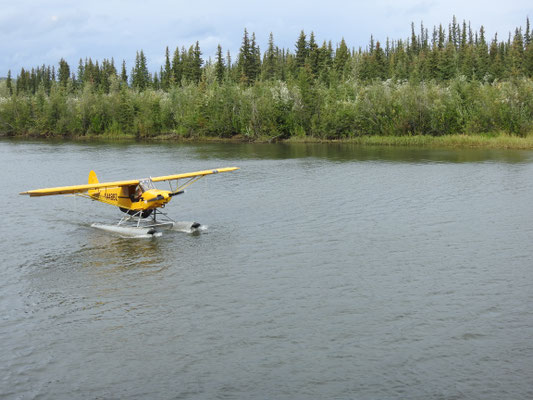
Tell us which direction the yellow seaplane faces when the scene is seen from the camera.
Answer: facing the viewer and to the right of the viewer
